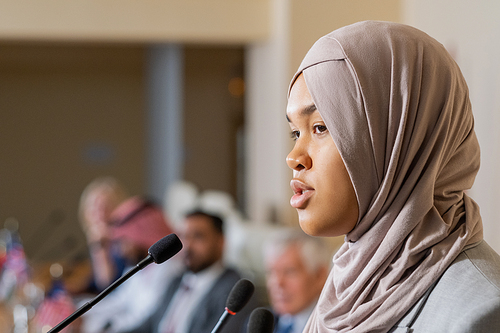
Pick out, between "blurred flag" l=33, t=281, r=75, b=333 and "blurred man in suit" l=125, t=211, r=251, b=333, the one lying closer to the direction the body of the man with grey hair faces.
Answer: the blurred flag

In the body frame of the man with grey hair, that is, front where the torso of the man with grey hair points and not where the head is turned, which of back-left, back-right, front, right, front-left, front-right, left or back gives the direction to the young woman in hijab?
front-left

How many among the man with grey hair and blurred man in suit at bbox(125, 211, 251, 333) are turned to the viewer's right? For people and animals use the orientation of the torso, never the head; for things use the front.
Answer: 0

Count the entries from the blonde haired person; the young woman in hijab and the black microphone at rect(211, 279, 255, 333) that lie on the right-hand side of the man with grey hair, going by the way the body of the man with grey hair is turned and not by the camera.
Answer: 1

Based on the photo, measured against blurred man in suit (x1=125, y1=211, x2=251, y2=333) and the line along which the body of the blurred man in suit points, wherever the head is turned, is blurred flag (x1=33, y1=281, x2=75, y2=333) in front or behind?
in front

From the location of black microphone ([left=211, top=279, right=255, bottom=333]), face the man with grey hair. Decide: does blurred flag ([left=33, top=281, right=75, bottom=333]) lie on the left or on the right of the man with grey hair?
left

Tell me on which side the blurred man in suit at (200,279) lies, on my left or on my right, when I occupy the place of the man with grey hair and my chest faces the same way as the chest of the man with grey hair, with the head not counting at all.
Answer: on my right

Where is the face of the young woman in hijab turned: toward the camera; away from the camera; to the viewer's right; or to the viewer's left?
to the viewer's left

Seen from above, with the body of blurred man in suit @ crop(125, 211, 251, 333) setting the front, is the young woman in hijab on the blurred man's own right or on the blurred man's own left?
on the blurred man's own left

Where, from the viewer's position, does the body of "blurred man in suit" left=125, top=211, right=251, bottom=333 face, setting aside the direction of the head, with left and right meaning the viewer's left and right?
facing the viewer and to the left of the viewer

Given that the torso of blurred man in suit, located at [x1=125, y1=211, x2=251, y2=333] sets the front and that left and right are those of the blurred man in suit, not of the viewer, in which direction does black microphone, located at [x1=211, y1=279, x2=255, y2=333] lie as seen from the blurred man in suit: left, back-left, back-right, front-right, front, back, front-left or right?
front-left

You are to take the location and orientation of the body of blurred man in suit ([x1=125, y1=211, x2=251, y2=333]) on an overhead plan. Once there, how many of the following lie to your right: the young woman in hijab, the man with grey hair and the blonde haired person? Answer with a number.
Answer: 1

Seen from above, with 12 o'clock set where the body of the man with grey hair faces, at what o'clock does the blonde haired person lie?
The blonde haired person is roughly at 3 o'clock from the man with grey hair.

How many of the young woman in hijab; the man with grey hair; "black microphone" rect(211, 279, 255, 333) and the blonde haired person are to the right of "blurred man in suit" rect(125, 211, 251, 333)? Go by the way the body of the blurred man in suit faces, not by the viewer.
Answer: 1
